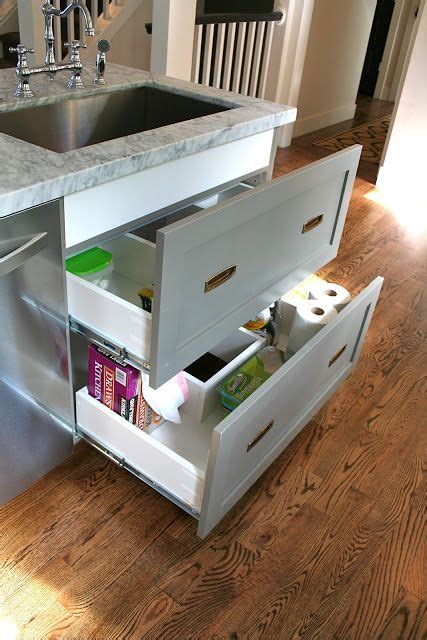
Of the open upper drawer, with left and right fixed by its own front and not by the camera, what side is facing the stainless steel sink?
back

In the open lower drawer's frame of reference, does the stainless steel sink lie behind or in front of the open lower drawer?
behind

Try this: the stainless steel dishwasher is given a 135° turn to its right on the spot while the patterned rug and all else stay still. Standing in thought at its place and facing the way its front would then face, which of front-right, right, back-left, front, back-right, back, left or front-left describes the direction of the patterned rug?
back-right

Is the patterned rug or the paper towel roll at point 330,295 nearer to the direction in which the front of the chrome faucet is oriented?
the paper towel roll

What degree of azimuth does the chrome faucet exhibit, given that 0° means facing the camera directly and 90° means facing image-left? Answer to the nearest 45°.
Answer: approximately 315°

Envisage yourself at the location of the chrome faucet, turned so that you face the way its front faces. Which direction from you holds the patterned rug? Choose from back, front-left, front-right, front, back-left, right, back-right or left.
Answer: left

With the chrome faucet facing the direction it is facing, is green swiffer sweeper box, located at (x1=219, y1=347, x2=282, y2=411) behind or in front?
in front

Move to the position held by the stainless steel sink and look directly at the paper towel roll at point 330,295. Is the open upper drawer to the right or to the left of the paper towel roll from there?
right

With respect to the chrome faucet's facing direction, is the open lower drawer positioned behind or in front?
in front

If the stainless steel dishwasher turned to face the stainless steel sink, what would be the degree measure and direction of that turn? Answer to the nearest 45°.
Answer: approximately 135° to its left
